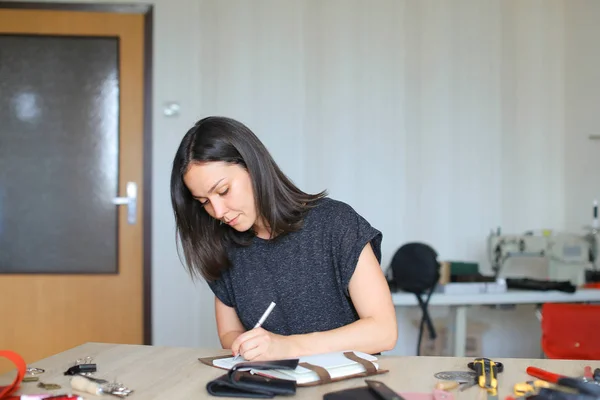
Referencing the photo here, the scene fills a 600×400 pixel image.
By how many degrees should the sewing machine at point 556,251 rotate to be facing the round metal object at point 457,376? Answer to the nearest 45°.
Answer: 0° — it already faces it

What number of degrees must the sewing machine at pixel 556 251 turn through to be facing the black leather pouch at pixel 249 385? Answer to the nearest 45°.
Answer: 0° — it already faces it

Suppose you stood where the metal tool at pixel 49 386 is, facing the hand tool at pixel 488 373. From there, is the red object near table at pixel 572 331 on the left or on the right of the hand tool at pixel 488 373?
left

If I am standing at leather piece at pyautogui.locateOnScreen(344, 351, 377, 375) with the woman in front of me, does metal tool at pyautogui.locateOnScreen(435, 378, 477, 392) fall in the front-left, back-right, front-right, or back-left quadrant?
back-right

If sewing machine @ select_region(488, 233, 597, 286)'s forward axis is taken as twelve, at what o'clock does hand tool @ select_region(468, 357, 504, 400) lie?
The hand tool is roughly at 12 o'clock from the sewing machine.

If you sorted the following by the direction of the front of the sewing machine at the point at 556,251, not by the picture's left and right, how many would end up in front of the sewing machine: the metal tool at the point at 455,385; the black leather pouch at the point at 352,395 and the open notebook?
3

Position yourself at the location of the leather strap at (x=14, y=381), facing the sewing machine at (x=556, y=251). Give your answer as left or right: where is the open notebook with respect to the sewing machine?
right

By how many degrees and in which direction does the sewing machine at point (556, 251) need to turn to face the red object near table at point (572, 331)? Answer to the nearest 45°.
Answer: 0° — it already faces it

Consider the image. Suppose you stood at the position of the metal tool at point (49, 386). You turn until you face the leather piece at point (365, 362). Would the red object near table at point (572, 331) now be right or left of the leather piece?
left

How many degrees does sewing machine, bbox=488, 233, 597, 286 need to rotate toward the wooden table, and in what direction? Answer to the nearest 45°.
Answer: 0° — it already faces it

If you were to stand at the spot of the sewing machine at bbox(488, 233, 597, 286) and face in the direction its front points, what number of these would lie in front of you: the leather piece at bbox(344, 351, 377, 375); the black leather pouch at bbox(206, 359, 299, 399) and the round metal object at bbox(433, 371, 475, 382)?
3

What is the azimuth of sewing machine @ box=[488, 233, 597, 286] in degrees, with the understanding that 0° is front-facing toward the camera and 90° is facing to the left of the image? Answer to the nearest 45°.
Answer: approximately 0°

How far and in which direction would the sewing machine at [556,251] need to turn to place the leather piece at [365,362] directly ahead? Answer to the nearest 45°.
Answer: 0° — it already faces it

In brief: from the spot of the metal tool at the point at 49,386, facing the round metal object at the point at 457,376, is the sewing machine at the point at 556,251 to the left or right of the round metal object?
left

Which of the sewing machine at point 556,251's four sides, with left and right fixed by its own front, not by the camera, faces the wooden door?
right
